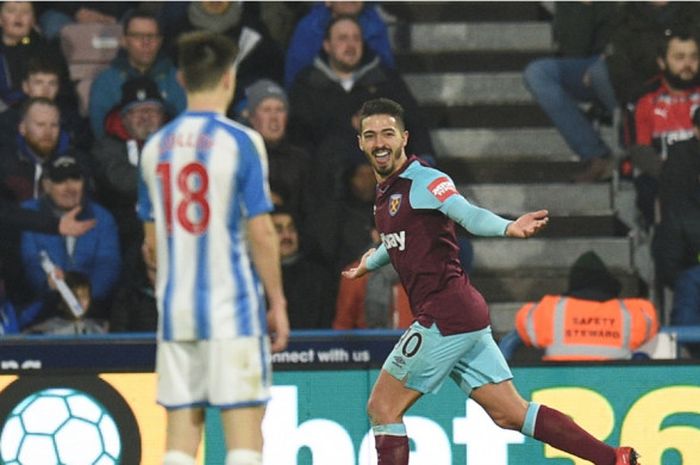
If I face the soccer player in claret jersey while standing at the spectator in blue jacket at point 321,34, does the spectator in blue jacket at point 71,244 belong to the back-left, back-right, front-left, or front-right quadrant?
front-right

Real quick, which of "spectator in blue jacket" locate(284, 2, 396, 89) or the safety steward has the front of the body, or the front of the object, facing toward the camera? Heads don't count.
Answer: the spectator in blue jacket

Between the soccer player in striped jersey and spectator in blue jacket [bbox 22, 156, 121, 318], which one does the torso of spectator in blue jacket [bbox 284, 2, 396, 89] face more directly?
the soccer player in striped jersey

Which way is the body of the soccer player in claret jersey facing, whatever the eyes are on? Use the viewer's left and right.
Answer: facing the viewer and to the left of the viewer

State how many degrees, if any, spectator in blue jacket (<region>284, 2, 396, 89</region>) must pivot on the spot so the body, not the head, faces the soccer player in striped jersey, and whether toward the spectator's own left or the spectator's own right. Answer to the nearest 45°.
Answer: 0° — they already face them

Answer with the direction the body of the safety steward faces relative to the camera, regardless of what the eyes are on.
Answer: away from the camera

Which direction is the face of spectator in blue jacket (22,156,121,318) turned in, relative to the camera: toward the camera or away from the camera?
toward the camera

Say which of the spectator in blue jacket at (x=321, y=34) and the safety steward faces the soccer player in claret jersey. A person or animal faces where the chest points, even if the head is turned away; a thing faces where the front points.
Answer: the spectator in blue jacket

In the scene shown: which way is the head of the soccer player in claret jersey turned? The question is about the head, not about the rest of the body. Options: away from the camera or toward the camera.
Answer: toward the camera

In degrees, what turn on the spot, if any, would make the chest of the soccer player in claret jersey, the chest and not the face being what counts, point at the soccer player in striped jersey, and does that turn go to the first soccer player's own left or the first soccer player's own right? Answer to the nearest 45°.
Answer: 0° — they already face them

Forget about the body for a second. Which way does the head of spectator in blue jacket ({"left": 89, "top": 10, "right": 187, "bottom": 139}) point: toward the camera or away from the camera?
toward the camera

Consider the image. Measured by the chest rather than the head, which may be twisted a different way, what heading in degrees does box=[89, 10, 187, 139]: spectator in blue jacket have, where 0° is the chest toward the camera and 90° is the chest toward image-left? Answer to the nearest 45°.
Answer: approximately 0°

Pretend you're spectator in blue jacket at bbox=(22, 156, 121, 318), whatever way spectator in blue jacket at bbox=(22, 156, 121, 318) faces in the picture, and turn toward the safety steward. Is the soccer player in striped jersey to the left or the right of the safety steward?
right

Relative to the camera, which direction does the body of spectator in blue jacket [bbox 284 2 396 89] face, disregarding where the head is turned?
toward the camera

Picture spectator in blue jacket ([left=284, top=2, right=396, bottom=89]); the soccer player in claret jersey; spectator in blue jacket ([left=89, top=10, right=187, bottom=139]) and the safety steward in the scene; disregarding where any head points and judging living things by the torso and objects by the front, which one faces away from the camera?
the safety steward
